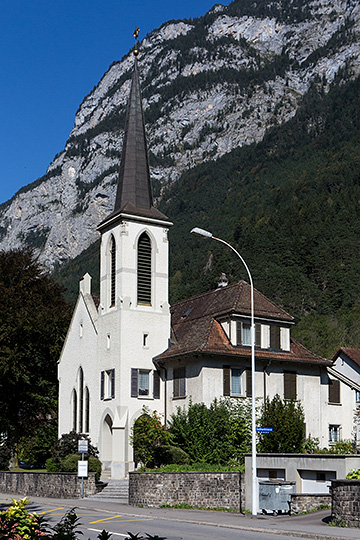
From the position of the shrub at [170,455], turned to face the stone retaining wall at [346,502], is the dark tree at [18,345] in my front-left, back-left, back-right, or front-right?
back-right

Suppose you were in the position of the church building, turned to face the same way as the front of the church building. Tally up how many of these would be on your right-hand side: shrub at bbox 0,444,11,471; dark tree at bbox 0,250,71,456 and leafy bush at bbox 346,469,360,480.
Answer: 2

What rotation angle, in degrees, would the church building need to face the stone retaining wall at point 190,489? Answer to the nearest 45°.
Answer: approximately 45° to its left

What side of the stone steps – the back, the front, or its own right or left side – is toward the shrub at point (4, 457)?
right

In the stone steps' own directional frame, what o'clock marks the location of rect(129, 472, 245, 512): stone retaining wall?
The stone retaining wall is roughly at 10 o'clock from the stone steps.

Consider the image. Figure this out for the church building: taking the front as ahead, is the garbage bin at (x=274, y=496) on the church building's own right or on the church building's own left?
on the church building's own left

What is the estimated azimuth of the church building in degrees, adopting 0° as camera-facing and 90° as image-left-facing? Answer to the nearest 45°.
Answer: approximately 45°
